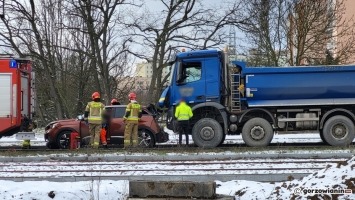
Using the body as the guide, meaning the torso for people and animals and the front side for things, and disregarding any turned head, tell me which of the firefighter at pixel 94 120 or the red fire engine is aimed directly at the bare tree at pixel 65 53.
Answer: the firefighter

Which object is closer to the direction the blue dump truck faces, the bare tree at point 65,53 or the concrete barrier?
the bare tree

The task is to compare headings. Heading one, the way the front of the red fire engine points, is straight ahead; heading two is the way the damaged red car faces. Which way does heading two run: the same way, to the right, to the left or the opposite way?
the same way

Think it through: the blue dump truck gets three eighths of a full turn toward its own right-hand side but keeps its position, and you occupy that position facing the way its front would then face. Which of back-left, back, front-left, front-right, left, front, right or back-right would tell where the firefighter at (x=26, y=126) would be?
back-left

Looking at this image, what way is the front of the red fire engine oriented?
to the viewer's left

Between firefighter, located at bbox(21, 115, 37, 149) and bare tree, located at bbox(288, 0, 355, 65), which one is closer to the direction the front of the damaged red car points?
the firefighter

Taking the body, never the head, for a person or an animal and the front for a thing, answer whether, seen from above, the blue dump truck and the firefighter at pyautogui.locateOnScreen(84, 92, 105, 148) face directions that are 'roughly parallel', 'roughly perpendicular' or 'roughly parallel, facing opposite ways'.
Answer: roughly perpendicular

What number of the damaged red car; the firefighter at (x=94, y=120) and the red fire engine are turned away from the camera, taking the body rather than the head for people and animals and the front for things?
1

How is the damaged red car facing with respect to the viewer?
to the viewer's left

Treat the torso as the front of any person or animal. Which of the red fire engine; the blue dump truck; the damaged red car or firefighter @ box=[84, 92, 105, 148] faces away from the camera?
the firefighter

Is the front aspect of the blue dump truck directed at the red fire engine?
yes

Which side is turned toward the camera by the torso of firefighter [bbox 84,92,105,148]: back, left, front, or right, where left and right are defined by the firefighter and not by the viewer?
back

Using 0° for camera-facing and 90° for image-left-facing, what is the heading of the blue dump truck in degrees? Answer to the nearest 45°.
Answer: approximately 90°

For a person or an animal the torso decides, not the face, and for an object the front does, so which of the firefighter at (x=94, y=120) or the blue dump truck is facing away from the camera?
the firefighter

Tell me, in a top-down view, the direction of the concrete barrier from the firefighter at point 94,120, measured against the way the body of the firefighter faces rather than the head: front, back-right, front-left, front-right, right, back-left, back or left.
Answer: back

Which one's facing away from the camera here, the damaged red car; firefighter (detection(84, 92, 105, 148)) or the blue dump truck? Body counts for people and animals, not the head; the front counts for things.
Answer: the firefighter
